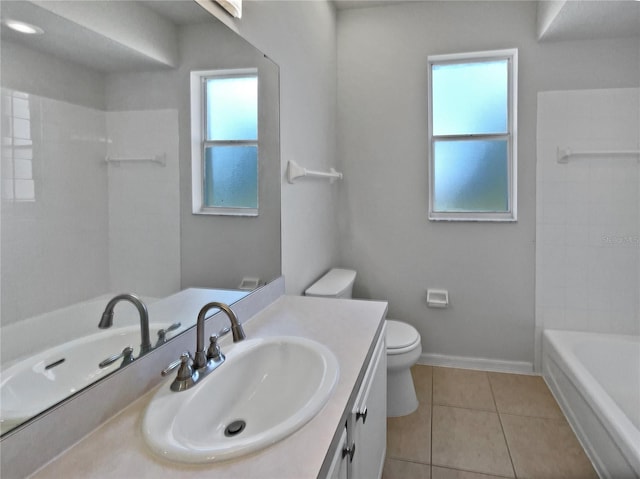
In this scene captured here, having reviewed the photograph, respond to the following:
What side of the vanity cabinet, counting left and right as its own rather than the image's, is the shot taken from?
right

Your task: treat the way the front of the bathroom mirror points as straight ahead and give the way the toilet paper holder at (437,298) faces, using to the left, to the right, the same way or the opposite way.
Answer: to the right

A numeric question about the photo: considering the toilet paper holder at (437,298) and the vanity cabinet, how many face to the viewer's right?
1

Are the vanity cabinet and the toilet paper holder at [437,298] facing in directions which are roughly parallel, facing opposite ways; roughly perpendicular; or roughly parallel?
roughly perpendicular

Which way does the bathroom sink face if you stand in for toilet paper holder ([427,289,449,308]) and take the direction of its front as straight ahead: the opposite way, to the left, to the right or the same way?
to the left

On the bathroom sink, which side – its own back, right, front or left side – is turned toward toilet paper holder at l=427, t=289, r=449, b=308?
left
